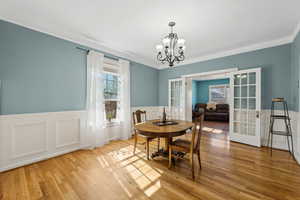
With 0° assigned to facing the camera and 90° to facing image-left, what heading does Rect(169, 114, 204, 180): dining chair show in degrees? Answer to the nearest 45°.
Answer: approximately 135°

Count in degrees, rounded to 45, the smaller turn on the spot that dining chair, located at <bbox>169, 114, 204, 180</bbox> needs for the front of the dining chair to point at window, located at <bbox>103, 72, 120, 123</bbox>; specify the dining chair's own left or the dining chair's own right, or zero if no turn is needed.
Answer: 0° — it already faces it

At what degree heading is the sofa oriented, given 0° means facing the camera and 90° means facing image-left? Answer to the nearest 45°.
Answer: approximately 0°

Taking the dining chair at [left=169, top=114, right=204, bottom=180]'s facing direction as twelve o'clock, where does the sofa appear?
The sofa is roughly at 2 o'clock from the dining chair.

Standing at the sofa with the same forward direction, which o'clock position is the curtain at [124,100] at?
The curtain is roughly at 1 o'clock from the sofa.

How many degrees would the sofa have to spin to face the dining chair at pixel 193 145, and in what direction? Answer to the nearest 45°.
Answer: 0° — it already faces it

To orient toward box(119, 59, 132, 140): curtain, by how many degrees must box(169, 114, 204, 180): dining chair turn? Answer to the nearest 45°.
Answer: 0° — it already faces it

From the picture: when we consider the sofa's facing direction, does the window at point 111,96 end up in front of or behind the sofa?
in front

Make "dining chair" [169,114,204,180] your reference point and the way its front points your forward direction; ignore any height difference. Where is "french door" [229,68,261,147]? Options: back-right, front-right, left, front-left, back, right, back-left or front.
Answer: right

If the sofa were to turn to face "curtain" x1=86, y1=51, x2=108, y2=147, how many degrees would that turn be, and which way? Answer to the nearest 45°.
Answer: approximately 45° to its right

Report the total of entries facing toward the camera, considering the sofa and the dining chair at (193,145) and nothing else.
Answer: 1

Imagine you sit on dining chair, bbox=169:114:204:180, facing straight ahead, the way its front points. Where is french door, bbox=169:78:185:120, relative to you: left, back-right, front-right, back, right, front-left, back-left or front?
front-right
